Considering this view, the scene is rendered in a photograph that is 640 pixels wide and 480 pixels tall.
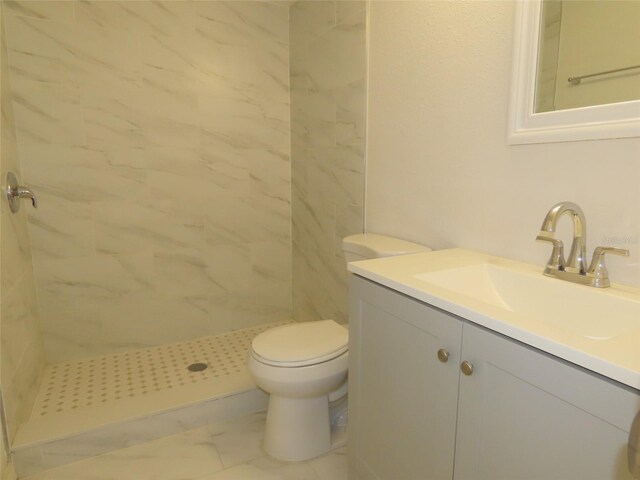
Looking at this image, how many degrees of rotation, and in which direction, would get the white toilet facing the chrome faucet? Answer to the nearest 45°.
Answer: approximately 90° to its left

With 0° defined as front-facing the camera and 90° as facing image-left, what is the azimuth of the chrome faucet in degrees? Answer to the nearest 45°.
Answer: approximately 45°

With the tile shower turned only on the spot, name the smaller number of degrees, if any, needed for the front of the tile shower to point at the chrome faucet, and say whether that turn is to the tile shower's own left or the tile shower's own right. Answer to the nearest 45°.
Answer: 0° — it already faces it

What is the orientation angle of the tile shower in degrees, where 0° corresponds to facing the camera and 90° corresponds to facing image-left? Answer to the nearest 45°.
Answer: approximately 315°

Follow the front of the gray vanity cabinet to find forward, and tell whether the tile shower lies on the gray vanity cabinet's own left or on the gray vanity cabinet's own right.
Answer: on the gray vanity cabinet's own right

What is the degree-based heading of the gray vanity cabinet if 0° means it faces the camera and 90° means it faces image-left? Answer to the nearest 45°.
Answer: approximately 45°
